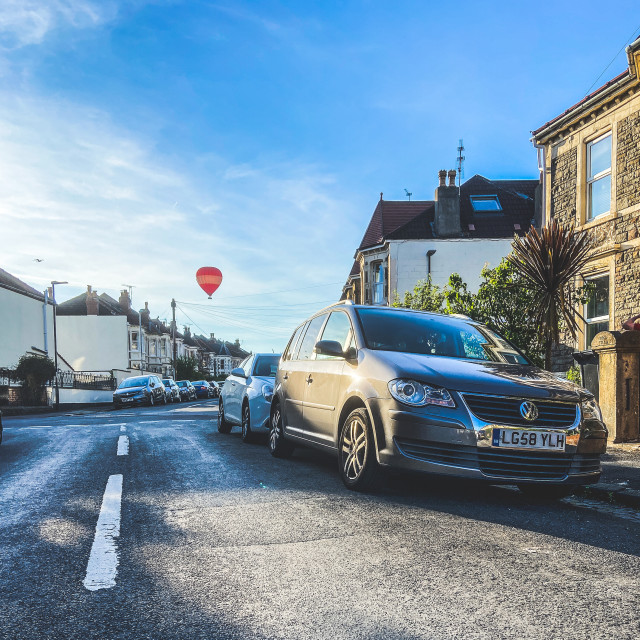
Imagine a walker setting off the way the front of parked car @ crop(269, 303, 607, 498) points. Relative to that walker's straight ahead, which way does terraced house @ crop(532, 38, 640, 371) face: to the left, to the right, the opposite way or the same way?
to the right

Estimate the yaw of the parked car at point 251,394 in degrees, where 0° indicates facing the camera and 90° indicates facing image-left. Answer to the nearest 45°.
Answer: approximately 315°

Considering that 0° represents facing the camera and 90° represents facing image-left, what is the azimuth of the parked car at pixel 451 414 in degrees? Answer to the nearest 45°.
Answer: approximately 315°

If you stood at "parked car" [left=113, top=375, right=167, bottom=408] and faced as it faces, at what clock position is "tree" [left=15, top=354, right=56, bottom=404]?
The tree is roughly at 2 o'clock from the parked car.

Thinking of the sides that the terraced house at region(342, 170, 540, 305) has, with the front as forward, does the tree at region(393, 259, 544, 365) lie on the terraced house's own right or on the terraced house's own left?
on the terraced house's own left

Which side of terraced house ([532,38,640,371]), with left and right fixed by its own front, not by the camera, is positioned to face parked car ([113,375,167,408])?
right

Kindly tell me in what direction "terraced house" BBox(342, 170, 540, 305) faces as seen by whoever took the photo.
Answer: facing to the left of the viewer

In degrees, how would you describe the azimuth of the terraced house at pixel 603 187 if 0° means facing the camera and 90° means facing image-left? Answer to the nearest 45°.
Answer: approximately 45°
